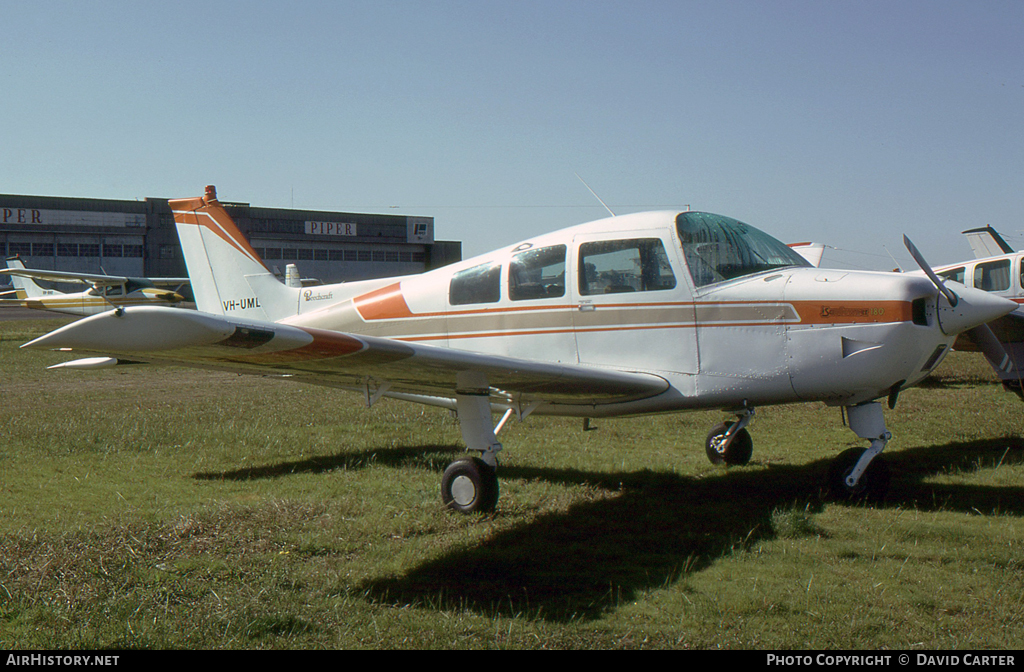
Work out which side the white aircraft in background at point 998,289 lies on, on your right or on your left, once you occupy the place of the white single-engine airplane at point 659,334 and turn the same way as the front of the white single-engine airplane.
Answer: on your left

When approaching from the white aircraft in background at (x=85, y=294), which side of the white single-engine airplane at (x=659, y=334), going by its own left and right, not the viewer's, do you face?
back

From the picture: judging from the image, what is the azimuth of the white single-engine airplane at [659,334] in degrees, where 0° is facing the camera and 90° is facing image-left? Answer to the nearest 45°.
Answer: approximately 315°
